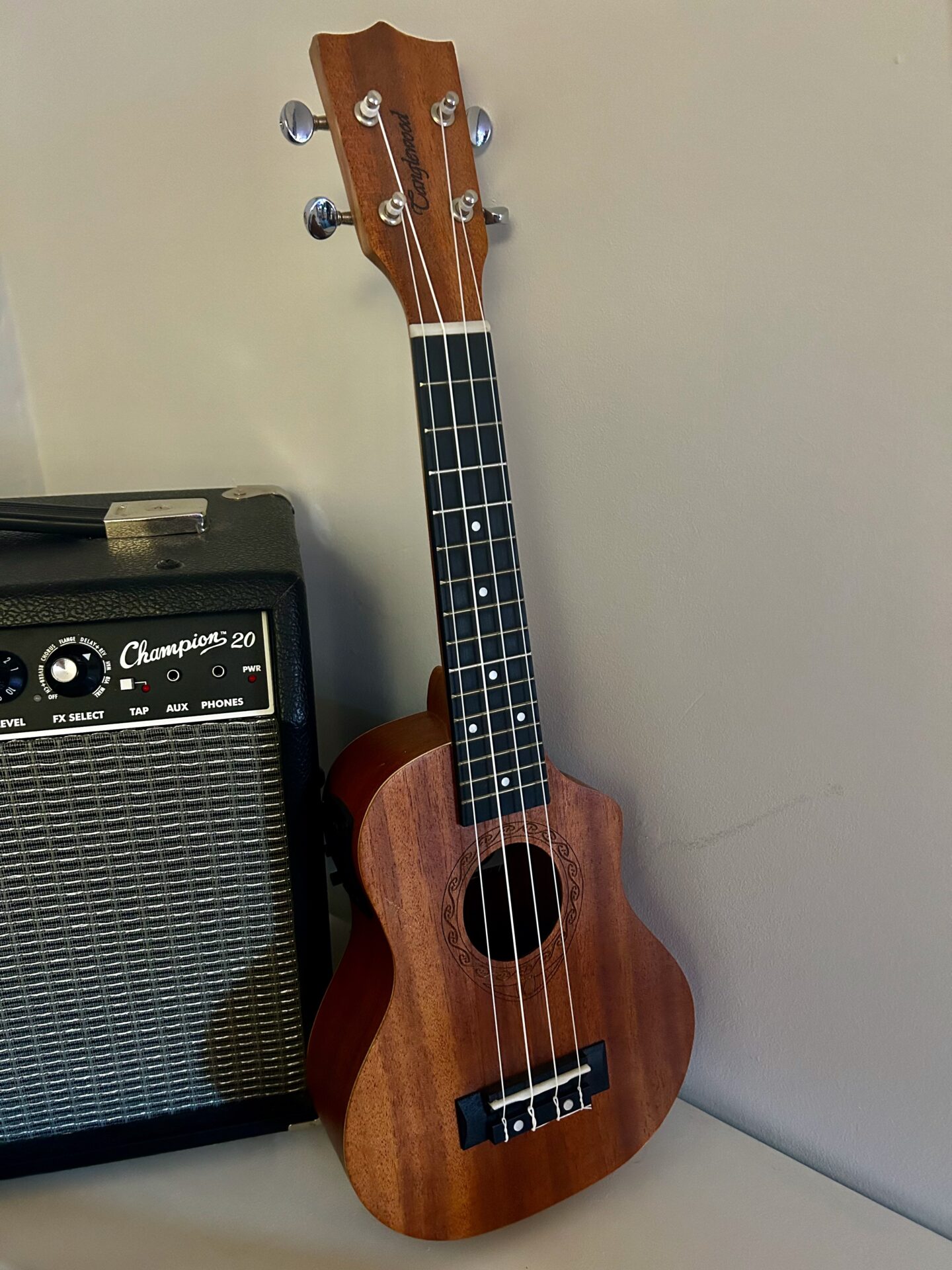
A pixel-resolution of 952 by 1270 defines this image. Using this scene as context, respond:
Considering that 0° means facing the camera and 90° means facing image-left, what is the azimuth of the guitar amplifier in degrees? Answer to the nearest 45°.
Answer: approximately 0°
